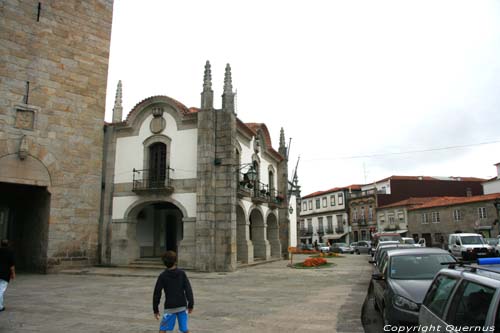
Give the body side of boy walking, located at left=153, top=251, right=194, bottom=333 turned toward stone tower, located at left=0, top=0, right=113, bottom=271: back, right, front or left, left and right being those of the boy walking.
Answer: front

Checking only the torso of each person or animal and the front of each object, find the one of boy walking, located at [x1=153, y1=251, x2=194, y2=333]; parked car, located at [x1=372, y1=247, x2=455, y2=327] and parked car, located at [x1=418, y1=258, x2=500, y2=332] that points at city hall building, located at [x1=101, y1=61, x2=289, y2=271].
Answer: the boy walking

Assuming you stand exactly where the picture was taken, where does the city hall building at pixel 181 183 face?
facing the viewer and to the right of the viewer

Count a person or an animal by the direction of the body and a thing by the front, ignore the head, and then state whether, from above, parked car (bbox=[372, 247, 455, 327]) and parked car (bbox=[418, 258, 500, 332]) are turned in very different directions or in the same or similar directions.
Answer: same or similar directions

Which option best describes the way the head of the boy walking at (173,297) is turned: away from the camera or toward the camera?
away from the camera

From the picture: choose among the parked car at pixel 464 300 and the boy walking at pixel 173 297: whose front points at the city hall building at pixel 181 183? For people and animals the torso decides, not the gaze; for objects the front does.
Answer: the boy walking

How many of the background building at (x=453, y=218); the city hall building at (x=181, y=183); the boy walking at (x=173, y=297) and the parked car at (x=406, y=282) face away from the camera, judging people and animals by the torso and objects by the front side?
1

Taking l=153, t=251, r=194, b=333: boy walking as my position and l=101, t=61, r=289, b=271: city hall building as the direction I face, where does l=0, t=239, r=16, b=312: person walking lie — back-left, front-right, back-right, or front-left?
front-left

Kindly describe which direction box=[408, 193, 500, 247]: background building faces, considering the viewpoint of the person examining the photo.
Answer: facing the viewer and to the left of the viewer

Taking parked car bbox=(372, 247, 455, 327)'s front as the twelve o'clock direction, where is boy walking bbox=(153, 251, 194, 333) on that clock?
The boy walking is roughly at 3 o'clock from the parked car.

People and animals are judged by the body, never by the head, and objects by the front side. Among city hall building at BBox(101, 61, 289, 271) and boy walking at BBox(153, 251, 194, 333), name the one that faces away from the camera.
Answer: the boy walking

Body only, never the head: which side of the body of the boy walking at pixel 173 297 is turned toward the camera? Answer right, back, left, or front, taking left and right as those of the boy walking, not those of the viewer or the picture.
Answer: back

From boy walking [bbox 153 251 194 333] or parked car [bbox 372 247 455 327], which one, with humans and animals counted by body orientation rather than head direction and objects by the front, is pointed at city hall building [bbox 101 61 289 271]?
the boy walking
